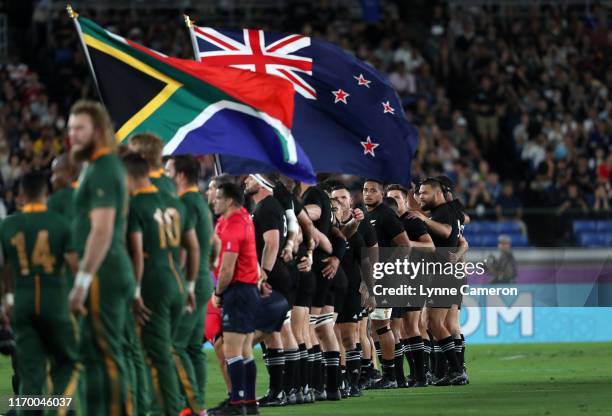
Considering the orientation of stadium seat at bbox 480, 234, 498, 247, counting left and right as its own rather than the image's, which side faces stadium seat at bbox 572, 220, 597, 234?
left

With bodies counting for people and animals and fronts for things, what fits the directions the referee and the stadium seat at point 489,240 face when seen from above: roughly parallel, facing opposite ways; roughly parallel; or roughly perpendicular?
roughly perpendicular

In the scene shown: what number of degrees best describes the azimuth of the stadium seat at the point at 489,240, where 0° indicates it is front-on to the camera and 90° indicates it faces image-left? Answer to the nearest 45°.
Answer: approximately 0°

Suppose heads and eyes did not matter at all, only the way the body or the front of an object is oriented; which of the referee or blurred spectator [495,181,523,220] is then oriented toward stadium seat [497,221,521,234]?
the blurred spectator

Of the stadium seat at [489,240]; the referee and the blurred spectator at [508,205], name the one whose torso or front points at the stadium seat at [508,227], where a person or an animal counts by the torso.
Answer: the blurred spectator

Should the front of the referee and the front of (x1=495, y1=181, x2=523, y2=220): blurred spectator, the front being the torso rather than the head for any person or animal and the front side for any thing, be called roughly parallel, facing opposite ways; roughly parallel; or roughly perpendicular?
roughly perpendicular
